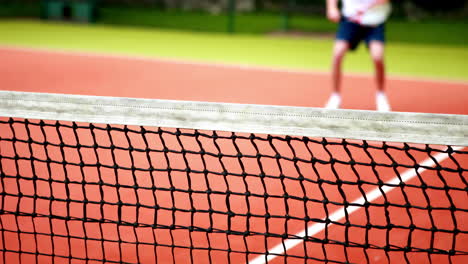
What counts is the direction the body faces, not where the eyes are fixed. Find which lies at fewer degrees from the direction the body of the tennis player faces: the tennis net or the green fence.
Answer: the tennis net

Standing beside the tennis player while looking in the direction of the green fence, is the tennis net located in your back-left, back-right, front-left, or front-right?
back-left

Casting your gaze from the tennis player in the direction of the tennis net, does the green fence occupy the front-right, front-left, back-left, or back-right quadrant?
back-right

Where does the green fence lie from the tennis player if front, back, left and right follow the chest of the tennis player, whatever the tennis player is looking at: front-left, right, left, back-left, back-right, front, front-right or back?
back-right

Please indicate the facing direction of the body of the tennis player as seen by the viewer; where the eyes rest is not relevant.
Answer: toward the camera

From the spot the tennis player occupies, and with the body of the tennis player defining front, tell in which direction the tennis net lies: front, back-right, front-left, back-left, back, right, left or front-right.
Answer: front

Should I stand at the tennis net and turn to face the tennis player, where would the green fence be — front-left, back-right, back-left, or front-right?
front-left
